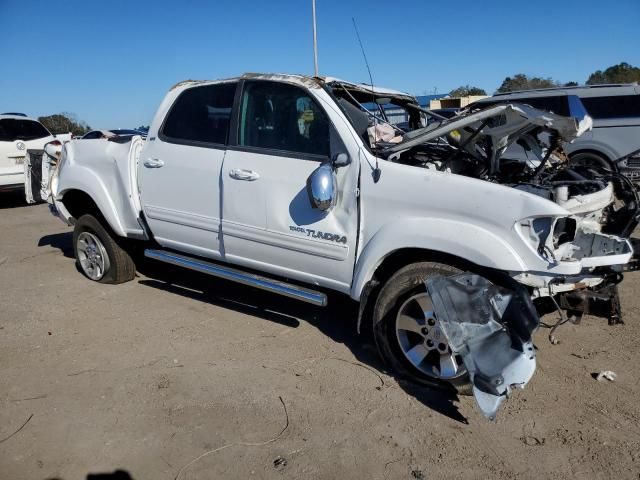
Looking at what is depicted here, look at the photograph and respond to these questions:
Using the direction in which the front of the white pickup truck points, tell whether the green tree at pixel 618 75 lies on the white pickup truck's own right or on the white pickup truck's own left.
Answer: on the white pickup truck's own left

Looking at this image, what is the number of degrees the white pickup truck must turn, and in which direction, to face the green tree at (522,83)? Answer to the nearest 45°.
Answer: approximately 135° to its left

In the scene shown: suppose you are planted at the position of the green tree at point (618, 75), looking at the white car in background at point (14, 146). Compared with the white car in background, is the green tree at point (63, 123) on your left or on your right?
right

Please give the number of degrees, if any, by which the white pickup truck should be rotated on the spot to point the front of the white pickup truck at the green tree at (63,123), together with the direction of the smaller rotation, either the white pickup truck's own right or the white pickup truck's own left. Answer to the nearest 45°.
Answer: approximately 180°

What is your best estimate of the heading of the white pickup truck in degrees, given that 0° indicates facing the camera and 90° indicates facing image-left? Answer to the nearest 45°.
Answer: approximately 315°

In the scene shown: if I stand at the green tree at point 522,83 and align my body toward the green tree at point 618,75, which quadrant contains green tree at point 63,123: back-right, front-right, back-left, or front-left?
back-right

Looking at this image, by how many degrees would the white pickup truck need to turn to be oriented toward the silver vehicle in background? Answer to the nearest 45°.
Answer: approximately 90° to its left

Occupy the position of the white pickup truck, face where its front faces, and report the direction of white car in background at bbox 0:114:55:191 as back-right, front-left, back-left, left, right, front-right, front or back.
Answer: back
